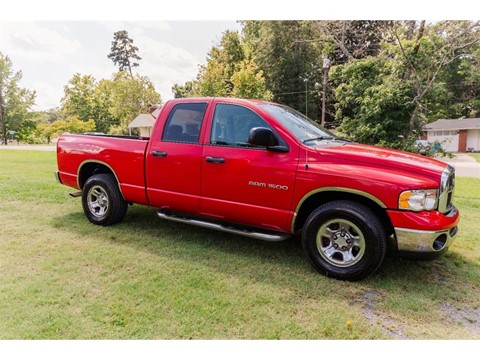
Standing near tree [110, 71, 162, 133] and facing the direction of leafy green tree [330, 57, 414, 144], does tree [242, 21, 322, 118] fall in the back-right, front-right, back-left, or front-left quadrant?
front-left

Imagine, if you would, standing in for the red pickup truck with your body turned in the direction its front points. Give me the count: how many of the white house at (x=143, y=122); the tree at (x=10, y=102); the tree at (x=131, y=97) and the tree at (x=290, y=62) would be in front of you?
0

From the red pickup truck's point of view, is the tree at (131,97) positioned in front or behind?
behind

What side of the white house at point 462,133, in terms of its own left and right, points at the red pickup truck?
front

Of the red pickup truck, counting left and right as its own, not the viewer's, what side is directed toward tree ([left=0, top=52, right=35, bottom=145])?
back

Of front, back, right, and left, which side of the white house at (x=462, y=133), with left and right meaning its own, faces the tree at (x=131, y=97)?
right

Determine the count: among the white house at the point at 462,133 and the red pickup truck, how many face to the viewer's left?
0

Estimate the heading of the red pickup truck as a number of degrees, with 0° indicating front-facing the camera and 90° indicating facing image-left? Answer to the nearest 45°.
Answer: approximately 315°

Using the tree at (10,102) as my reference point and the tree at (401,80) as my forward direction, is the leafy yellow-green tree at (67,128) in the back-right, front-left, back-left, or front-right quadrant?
front-left

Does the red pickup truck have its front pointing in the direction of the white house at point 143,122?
no

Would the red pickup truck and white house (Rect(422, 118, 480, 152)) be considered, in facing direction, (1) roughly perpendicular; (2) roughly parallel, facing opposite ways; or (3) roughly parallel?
roughly perpendicular

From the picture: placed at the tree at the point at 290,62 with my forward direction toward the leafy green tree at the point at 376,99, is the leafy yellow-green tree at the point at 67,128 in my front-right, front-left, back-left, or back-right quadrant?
back-right

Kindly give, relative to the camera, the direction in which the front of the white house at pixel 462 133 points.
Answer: facing the viewer
